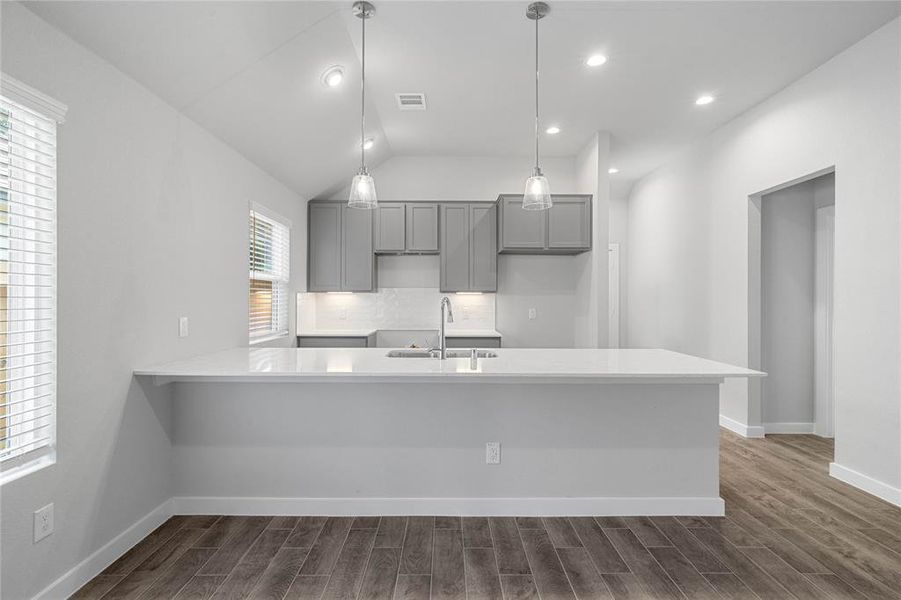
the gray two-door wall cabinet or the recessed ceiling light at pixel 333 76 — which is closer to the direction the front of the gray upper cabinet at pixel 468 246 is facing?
the recessed ceiling light

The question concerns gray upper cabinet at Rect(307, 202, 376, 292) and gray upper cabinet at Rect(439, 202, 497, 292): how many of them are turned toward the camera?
2

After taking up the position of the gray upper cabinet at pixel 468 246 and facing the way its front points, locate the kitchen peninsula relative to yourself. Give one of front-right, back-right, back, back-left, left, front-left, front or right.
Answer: front

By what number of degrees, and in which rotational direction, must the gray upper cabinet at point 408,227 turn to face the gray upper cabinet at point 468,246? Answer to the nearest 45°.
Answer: approximately 90° to its left

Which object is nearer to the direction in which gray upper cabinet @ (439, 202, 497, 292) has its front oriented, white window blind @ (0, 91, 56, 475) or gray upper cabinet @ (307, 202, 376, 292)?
the white window blind

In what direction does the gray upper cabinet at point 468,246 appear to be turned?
toward the camera

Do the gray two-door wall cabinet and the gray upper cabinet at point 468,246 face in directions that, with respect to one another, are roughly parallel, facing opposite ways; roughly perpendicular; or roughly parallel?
roughly parallel

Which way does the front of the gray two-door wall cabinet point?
toward the camera

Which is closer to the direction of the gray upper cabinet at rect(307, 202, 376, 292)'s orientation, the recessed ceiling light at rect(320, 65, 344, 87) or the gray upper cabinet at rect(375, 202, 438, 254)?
the recessed ceiling light

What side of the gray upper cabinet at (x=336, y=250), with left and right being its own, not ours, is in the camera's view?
front

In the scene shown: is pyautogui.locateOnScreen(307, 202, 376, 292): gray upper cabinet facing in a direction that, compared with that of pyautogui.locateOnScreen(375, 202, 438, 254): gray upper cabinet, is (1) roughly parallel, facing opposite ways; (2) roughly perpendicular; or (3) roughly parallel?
roughly parallel

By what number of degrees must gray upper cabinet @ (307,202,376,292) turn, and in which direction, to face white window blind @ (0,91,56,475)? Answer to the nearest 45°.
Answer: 0° — it already faces it

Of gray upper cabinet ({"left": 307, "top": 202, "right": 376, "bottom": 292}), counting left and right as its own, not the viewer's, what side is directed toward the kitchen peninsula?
front
